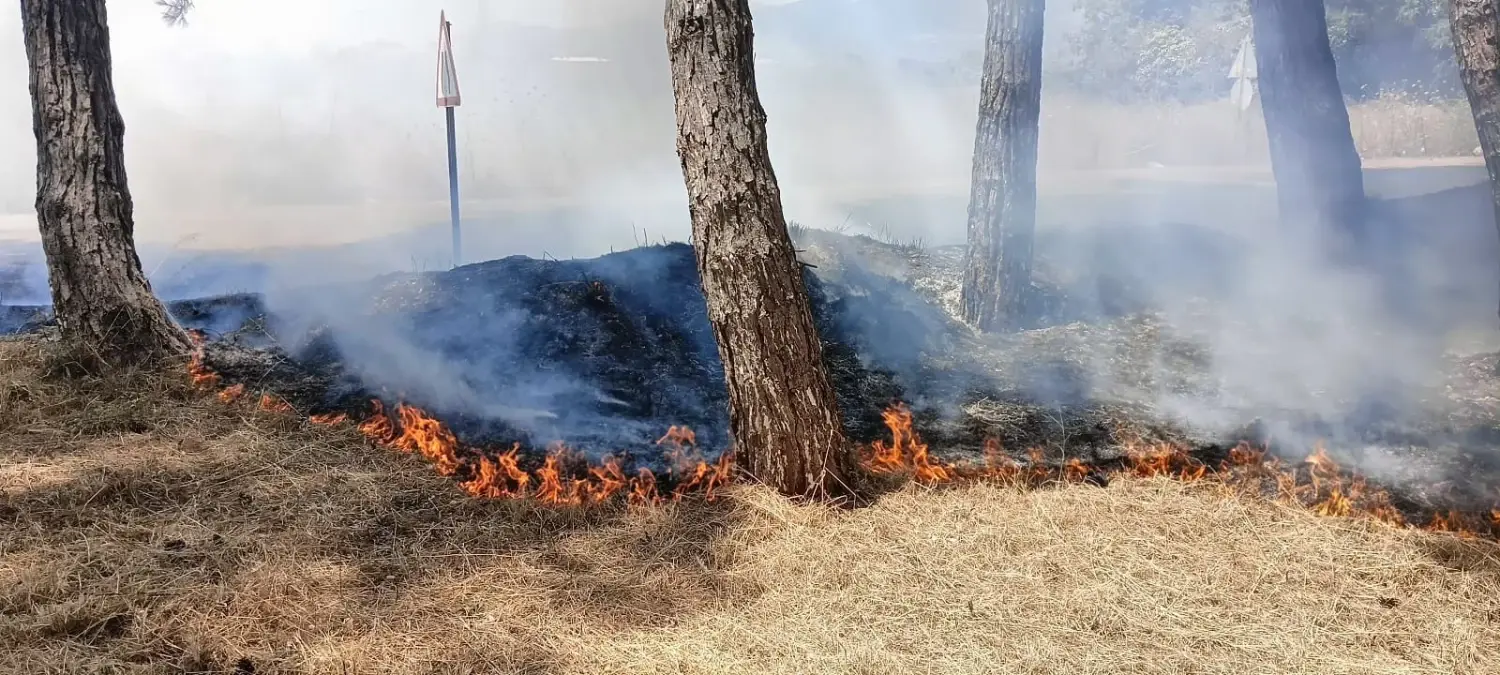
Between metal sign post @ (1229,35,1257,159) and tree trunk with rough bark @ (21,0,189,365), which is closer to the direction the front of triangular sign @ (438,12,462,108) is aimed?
the tree trunk with rough bark

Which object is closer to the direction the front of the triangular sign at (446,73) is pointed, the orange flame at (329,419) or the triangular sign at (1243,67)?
the orange flame

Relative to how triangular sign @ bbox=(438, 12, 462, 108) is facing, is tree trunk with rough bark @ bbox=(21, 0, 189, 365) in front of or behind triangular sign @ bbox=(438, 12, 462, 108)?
in front

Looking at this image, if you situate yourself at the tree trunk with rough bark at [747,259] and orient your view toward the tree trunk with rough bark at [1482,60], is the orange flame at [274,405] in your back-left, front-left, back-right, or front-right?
back-left
